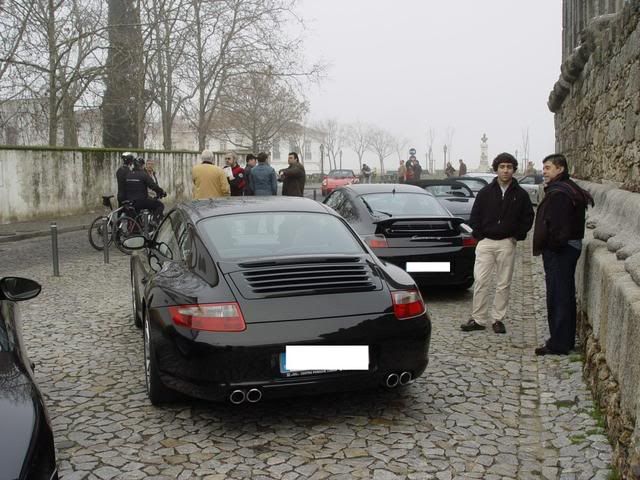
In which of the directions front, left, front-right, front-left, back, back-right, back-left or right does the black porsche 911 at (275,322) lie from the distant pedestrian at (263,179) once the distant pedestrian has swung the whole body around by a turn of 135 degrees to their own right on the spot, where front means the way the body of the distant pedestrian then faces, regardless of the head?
front-right

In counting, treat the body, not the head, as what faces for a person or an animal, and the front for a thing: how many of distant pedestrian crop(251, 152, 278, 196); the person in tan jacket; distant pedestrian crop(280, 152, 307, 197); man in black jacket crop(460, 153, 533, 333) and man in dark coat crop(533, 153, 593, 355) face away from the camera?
2

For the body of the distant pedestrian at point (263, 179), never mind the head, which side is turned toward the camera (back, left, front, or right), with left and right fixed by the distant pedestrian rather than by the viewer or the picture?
back

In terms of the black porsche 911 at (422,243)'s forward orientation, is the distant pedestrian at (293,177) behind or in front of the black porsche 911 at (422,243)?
in front

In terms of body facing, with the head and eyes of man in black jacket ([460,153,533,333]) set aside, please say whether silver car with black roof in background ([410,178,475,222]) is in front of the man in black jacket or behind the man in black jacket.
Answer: behind

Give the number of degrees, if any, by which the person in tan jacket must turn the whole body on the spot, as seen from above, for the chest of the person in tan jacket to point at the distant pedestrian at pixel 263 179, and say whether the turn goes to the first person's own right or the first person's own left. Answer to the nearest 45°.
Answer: approximately 45° to the first person's own right

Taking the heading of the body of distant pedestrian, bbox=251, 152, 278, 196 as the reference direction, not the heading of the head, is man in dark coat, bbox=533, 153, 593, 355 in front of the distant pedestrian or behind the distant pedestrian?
behind

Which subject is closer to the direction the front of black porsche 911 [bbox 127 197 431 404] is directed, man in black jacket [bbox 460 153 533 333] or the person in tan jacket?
the person in tan jacket

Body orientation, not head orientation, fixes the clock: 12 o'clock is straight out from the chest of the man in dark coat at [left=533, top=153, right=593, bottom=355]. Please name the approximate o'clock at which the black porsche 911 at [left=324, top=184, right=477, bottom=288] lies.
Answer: The black porsche 911 is roughly at 2 o'clock from the man in dark coat.

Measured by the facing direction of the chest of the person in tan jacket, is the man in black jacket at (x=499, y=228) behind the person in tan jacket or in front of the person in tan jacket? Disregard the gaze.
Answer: behind

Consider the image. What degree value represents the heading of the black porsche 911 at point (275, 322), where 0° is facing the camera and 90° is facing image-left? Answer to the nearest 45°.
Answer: approximately 135°

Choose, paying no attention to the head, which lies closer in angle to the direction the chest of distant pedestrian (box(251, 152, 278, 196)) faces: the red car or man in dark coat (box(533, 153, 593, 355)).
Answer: the red car

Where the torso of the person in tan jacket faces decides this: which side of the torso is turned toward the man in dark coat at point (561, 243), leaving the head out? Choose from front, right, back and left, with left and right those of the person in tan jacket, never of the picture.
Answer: back

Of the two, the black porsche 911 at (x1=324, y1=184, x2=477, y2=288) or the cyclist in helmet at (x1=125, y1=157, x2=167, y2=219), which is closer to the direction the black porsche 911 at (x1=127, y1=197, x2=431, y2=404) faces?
the cyclist in helmet
